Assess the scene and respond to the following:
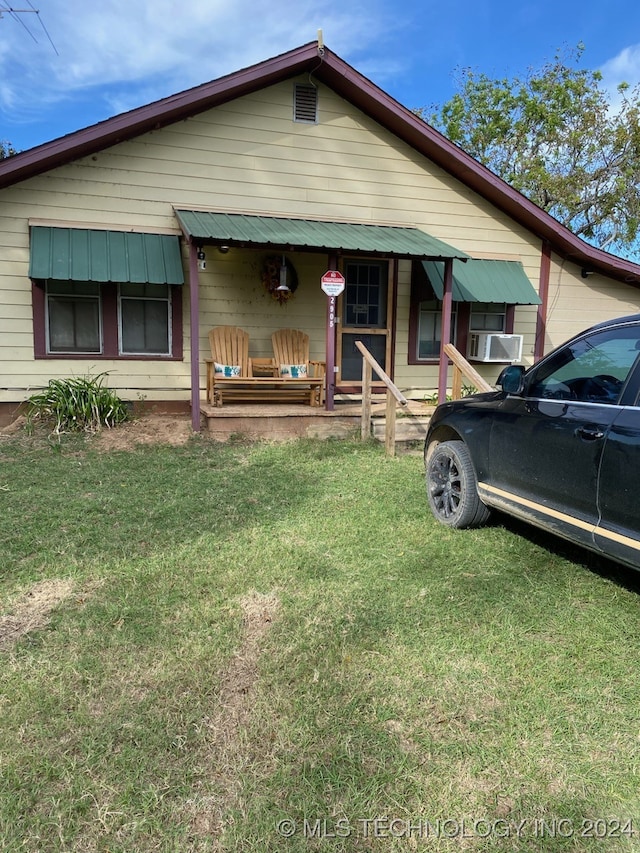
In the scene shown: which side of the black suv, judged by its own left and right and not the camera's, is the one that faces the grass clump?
front

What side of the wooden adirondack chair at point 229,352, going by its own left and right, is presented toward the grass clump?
right

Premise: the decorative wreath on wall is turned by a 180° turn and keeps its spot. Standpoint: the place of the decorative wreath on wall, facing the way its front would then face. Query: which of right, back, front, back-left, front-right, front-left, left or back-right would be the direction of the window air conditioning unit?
right

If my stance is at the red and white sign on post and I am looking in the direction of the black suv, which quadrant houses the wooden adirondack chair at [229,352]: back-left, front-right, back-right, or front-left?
back-right

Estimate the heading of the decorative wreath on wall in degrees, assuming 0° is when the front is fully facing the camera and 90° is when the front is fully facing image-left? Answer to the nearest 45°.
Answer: approximately 0°

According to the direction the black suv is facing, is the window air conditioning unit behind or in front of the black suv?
in front

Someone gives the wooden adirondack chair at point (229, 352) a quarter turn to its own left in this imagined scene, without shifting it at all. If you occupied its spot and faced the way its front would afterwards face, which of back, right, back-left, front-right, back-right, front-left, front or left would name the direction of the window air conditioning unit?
front

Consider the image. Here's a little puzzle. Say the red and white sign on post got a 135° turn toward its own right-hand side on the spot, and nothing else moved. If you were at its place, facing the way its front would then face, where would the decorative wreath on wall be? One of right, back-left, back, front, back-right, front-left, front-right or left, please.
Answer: front

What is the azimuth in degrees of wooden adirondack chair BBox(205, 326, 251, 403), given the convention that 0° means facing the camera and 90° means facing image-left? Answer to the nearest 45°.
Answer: approximately 0°

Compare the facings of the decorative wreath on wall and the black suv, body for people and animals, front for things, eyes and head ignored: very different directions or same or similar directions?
very different directions

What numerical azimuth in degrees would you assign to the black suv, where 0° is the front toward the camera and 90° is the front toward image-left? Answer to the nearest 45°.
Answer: approximately 135°

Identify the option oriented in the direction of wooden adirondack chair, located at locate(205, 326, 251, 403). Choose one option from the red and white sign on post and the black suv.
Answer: the black suv

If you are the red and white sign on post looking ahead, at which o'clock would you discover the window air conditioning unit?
The window air conditioning unit is roughly at 8 o'clock from the red and white sign on post.

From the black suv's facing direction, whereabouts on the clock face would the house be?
The house is roughly at 12 o'clock from the black suv.

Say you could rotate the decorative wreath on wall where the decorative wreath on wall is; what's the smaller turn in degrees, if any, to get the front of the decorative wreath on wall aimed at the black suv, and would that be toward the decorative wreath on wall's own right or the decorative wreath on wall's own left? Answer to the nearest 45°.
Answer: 0° — it already faces it
